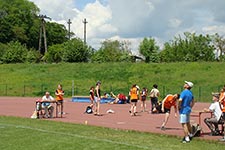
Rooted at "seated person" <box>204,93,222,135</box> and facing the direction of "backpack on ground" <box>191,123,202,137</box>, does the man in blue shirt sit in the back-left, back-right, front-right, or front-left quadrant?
front-left

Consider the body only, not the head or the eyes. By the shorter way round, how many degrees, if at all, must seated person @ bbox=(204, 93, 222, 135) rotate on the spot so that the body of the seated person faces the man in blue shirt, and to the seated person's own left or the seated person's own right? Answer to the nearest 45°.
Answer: approximately 45° to the seated person's own left

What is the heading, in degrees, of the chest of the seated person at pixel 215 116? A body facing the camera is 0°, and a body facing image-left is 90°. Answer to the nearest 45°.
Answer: approximately 90°

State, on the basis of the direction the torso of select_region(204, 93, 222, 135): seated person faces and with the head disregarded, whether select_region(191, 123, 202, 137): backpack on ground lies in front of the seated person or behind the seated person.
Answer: in front

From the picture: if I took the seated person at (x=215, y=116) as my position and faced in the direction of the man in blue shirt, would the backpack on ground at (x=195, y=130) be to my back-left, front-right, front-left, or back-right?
front-right
